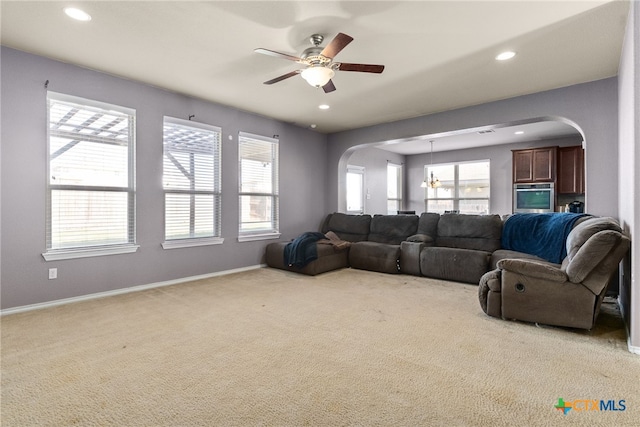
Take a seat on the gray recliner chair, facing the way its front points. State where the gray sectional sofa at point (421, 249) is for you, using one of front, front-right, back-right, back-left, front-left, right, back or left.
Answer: front-right

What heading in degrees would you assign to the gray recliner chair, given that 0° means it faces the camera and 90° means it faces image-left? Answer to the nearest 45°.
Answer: approximately 90°

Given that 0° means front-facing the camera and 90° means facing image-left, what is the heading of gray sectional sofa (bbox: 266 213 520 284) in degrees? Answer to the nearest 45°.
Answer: approximately 45°

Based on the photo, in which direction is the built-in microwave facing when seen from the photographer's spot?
facing the viewer

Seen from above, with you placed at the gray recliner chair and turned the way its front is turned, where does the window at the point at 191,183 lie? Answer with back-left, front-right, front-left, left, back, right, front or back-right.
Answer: front

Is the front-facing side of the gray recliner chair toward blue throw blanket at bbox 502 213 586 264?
no

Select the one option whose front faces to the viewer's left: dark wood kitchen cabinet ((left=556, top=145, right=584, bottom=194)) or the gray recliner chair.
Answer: the gray recliner chair

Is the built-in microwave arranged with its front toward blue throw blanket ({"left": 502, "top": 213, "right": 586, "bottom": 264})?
yes

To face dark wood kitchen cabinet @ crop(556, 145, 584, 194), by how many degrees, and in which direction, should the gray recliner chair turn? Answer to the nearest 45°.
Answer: approximately 90° to its right

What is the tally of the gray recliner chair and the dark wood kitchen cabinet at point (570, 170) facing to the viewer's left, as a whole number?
1

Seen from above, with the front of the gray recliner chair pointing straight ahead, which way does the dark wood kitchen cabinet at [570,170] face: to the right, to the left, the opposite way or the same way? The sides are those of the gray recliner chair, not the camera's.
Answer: to the left

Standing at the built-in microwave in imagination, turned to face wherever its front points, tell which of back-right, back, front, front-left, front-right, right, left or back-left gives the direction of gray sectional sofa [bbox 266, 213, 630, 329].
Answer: front

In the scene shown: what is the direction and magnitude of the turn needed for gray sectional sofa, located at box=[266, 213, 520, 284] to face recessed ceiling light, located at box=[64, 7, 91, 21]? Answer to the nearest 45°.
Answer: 0° — it already faces it

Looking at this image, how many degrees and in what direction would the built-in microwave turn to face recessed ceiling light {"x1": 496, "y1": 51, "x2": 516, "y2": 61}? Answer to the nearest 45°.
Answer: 0° — it already faces it

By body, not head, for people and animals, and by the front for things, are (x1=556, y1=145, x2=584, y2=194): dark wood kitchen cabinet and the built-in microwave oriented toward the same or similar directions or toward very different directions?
same or similar directions

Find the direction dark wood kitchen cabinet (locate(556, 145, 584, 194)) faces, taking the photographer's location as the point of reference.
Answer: facing the viewer
